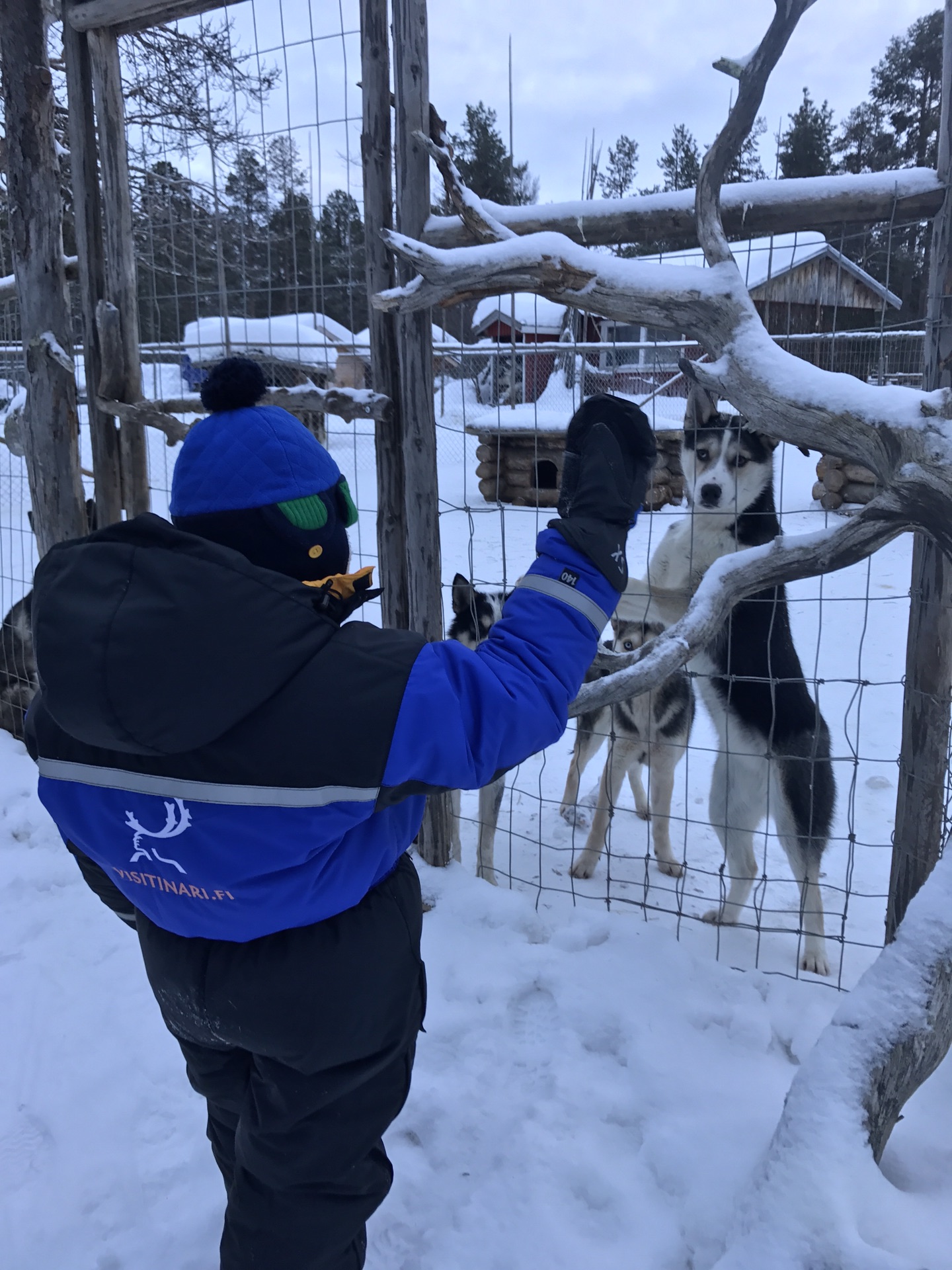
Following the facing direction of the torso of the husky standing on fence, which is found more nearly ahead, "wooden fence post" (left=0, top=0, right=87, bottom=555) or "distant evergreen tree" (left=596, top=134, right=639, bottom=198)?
the wooden fence post

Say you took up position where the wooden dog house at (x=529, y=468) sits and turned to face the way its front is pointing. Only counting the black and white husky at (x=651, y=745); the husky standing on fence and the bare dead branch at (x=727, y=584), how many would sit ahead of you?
3

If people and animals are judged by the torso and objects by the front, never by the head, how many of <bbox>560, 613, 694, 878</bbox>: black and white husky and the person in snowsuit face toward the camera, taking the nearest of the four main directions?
1

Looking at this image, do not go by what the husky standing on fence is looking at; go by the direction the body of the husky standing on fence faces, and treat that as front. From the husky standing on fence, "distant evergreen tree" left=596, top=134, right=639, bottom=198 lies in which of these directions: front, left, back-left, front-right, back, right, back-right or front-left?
back-right

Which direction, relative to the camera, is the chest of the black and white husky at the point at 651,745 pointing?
toward the camera

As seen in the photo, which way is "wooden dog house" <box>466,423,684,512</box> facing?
toward the camera

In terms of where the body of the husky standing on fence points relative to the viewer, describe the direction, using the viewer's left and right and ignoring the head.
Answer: facing the viewer and to the left of the viewer

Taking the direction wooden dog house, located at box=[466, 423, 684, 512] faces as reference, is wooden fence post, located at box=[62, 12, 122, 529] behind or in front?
in front

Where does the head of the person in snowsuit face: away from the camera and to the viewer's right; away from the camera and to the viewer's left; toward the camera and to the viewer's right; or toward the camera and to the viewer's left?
away from the camera and to the viewer's right

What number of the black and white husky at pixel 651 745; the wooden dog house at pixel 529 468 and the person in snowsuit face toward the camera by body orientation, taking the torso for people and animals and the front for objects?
2

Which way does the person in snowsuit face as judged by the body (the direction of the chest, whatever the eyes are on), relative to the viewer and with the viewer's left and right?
facing away from the viewer and to the right of the viewer

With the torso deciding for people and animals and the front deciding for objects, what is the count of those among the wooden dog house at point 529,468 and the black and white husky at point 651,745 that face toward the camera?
2

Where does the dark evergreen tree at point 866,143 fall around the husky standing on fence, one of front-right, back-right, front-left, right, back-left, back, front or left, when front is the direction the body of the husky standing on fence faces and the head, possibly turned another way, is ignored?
back-right

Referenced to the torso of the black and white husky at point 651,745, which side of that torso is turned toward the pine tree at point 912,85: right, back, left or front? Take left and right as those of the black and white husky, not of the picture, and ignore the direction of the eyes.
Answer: back
